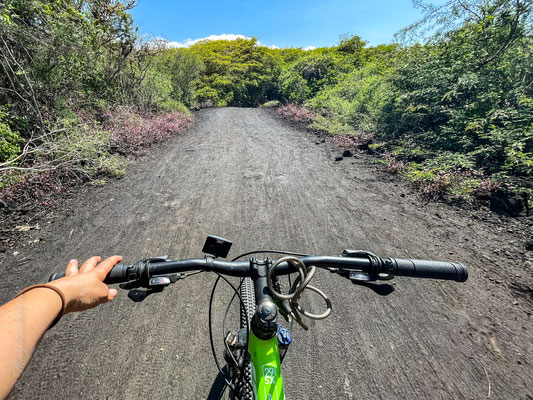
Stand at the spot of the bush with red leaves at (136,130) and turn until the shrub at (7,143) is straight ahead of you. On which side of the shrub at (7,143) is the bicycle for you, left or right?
left

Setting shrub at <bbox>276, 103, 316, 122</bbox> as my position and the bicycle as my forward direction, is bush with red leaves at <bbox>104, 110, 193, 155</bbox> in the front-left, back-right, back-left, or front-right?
front-right

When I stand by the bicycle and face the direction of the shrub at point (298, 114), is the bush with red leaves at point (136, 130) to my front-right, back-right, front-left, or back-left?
front-left

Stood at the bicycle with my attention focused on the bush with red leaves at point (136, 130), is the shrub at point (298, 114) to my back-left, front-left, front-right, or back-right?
front-right

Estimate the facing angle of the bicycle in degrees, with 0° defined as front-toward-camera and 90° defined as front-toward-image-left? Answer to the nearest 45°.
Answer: approximately 180°

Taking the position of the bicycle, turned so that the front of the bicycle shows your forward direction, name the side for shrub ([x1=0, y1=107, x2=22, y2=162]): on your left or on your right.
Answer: on your left

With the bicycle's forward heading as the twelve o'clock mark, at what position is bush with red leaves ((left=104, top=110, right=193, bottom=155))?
The bush with red leaves is roughly at 11 o'clock from the bicycle.

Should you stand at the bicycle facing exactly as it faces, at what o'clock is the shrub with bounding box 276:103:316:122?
The shrub is roughly at 12 o'clock from the bicycle.
